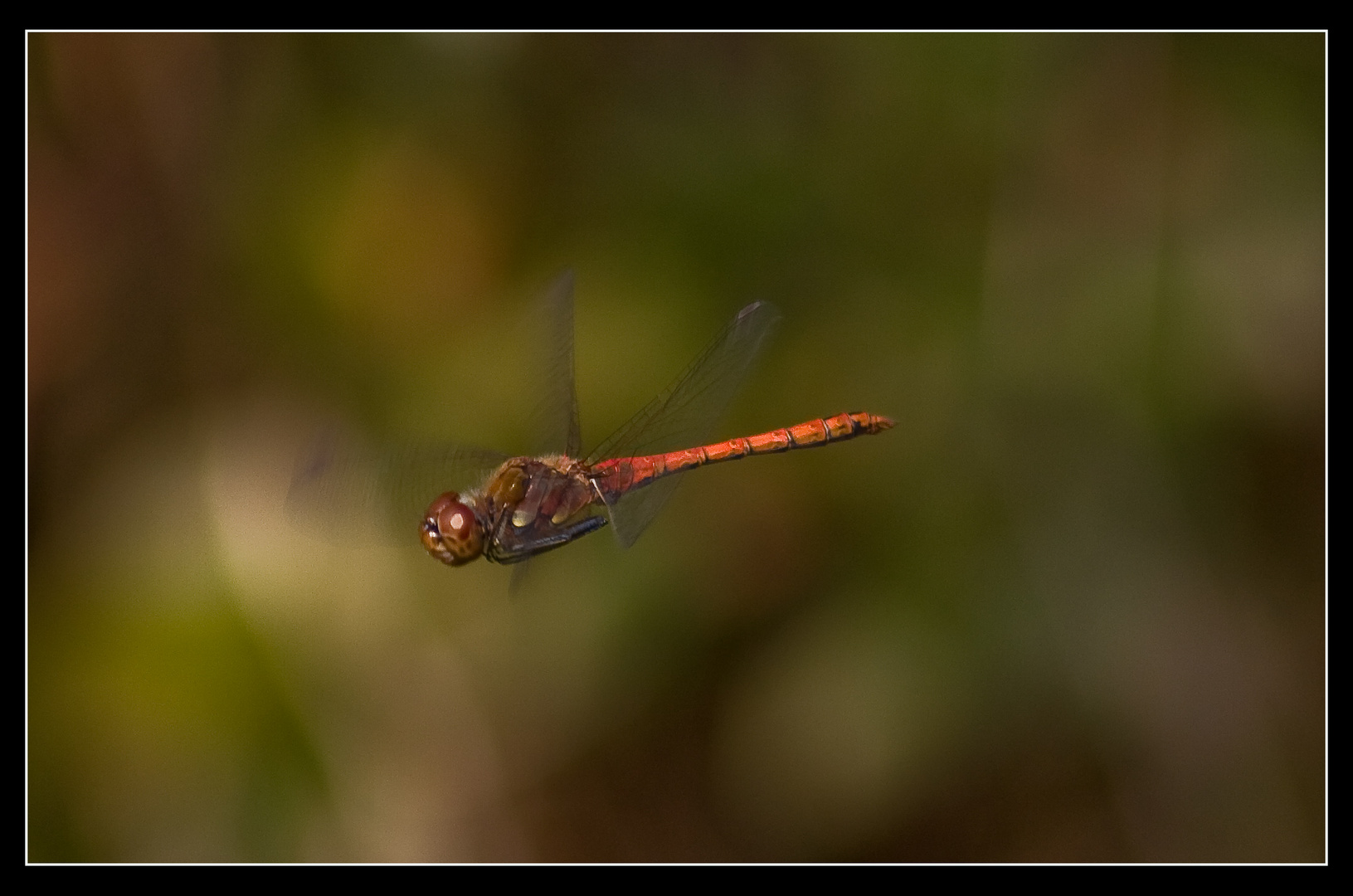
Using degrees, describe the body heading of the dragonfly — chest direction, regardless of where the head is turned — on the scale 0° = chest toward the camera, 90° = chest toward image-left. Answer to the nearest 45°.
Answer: approximately 90°
